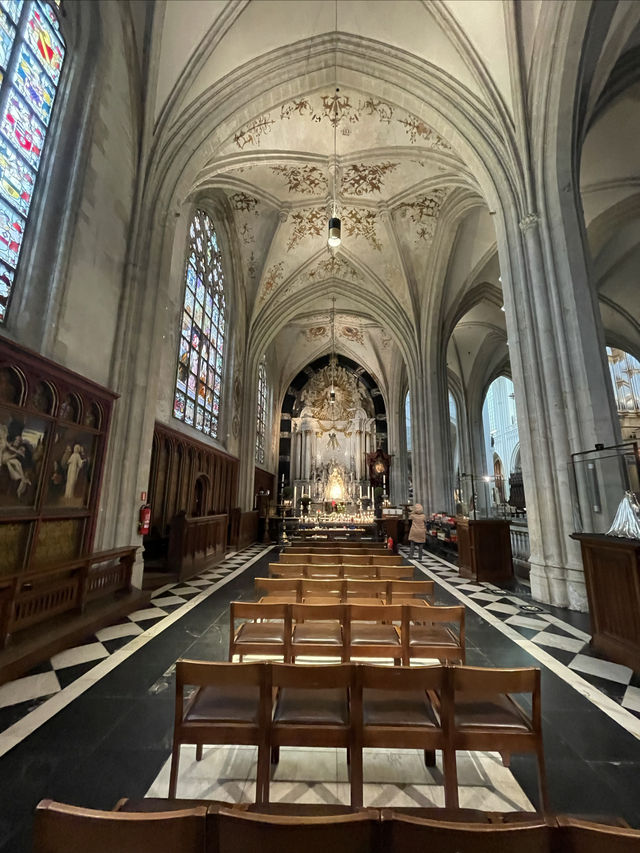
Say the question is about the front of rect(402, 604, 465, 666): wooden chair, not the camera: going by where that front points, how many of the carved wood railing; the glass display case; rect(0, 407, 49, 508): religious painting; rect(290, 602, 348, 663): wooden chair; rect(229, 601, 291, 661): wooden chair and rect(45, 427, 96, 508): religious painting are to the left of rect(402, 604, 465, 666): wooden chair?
5

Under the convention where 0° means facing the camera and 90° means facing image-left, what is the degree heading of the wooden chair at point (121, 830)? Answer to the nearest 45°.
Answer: approximately 180°

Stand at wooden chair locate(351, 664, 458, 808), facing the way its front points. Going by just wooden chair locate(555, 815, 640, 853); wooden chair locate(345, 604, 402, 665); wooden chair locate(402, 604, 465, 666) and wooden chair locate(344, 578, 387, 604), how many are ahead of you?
3

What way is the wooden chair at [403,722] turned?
away from the camera

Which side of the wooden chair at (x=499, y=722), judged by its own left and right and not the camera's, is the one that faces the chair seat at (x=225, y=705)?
left

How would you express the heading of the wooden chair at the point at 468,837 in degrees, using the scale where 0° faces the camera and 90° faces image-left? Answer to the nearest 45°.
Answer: approximately 180°

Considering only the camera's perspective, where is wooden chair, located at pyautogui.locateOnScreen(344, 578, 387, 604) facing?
facing away from the viewer

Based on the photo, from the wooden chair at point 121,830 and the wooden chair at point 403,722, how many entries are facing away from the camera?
2

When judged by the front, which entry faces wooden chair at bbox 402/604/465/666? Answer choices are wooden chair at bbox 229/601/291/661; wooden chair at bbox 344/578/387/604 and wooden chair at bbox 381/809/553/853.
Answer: wooden chair at bbox 381/809/553/853

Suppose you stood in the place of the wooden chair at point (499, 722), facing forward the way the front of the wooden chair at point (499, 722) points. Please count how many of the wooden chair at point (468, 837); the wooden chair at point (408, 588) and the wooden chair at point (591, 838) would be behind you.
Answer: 2

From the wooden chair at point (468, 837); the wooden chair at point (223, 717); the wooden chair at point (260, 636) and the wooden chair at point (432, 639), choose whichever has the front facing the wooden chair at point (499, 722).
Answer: the wooden chair at point (468, 837)

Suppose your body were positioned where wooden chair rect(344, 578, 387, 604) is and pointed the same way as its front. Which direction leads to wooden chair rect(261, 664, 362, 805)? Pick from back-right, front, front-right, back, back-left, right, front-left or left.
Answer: back

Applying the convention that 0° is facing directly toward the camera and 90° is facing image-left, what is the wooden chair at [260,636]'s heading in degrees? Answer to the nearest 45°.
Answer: approximately 180°

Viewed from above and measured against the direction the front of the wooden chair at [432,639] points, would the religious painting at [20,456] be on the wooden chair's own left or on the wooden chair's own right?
on the wooden chair's own left

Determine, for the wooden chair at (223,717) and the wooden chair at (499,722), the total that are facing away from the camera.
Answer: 2
